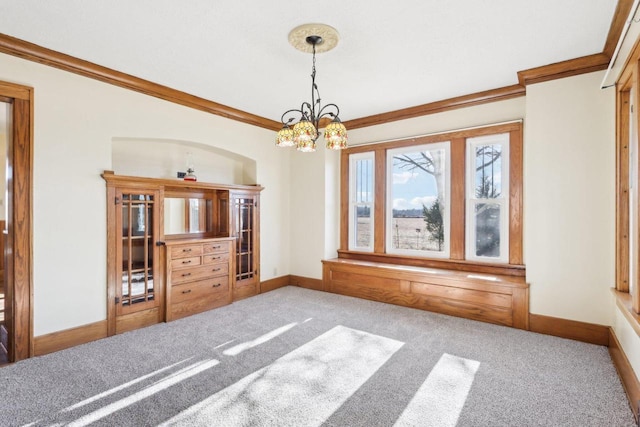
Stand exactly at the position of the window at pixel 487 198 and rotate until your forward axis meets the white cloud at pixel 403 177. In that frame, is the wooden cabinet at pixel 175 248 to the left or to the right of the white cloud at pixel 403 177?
left

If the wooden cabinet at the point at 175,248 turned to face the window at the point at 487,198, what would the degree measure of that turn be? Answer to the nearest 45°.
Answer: approximately 45° to its left

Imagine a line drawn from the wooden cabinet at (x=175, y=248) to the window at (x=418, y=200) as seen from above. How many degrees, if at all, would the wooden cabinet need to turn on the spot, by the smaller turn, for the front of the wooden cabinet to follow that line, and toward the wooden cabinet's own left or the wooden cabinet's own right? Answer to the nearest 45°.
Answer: approximately 45° to the wooden cabinet's own left

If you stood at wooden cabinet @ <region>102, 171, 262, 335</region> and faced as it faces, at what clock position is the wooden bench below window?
The wooden bench below window is roughly at 11 o'clock from the wooden cabinet.

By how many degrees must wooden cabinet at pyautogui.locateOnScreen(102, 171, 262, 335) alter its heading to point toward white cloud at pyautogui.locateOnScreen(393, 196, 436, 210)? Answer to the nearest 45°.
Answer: approximately 45° to its left

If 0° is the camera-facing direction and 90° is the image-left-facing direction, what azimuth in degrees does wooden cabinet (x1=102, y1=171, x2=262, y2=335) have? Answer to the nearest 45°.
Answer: approximately 315°

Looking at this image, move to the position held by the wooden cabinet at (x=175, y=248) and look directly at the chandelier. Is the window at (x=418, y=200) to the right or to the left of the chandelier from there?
left
